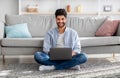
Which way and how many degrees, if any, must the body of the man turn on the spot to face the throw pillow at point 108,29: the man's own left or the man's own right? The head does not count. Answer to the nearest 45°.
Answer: approximately 135° to the man's own left

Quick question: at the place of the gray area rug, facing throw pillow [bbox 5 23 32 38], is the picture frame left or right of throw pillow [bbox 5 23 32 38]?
right

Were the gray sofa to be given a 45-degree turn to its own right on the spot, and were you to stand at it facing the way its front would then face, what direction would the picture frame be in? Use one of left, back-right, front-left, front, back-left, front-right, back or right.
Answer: back

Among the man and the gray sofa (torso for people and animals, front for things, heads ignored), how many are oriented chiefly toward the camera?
2

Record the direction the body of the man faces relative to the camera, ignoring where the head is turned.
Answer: toward the camera

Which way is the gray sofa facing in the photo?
toward the camera

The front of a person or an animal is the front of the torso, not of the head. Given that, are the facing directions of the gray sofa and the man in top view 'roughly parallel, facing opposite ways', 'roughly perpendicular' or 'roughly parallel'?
roughly parallel
